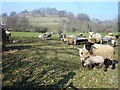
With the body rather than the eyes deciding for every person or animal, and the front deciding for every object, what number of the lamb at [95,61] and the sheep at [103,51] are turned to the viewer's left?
2

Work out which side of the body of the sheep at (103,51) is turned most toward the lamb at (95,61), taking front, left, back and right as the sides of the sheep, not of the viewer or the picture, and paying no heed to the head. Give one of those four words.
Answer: left

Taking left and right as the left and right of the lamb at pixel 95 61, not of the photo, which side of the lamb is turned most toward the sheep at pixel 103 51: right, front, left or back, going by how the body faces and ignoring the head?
right

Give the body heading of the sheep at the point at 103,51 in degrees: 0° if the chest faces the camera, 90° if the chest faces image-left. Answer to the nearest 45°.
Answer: approximately 90°

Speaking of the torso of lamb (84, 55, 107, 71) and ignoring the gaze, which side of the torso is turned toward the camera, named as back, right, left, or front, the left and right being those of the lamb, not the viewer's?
left
